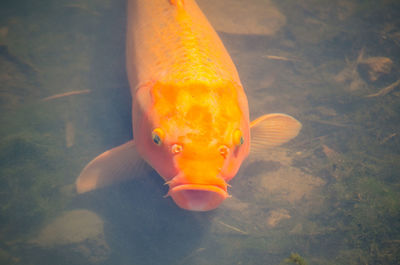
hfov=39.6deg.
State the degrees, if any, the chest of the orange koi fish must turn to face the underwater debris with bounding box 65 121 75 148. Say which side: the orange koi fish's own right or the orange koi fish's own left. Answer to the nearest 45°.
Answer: approximately 135° to the orange koi fish's own right

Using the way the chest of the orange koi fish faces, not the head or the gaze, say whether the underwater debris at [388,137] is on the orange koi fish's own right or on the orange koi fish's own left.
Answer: on the orange koi fish's own left

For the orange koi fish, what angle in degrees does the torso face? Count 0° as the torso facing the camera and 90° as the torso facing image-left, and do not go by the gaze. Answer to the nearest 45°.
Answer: approximately 0°

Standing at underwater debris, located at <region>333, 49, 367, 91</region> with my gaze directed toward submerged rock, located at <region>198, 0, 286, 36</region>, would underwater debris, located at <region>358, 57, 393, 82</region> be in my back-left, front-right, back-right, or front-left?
back-right
